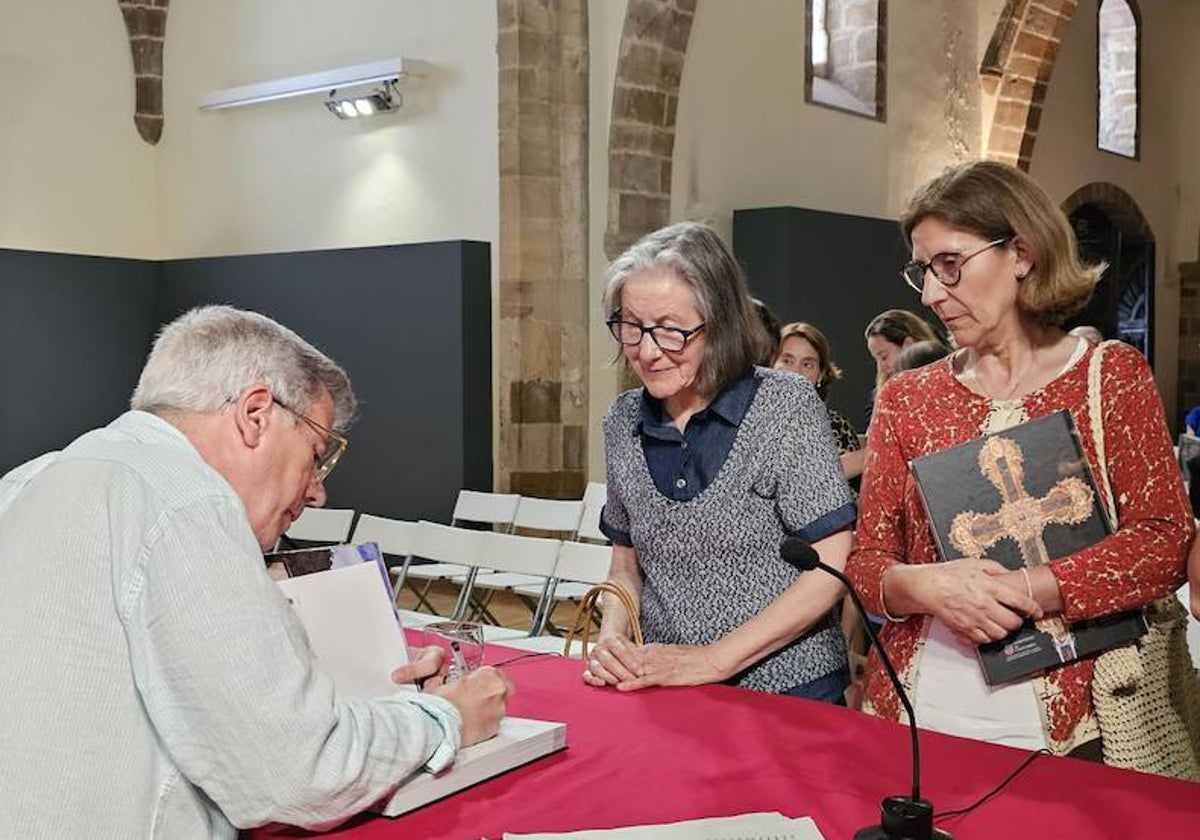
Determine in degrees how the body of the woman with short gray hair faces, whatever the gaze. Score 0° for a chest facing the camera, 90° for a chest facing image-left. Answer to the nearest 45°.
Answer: approximately 45°

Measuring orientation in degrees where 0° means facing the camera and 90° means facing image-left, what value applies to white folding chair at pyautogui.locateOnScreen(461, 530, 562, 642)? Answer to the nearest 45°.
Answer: approximately 45°

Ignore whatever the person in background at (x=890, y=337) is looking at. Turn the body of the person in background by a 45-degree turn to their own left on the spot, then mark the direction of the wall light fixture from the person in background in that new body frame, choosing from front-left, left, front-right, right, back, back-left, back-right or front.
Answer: back-right

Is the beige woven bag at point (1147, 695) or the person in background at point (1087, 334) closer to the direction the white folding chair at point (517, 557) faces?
the beige woven bag

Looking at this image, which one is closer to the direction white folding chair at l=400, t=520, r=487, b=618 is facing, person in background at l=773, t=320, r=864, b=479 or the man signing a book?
the man signing a book

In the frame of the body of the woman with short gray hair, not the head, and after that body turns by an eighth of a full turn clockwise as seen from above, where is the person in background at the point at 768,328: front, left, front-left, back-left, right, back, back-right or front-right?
right

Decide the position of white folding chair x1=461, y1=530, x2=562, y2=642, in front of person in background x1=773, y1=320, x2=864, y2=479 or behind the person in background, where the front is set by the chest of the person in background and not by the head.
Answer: in front

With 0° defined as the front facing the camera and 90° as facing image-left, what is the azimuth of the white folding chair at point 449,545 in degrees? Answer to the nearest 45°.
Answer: approximately 45°
